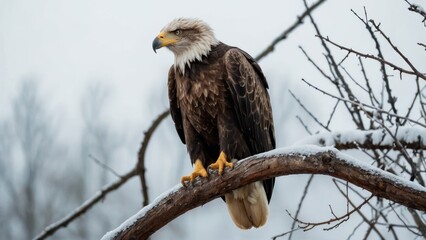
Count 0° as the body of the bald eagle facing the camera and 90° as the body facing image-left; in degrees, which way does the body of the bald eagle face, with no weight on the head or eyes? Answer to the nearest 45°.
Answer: approximately 45°
